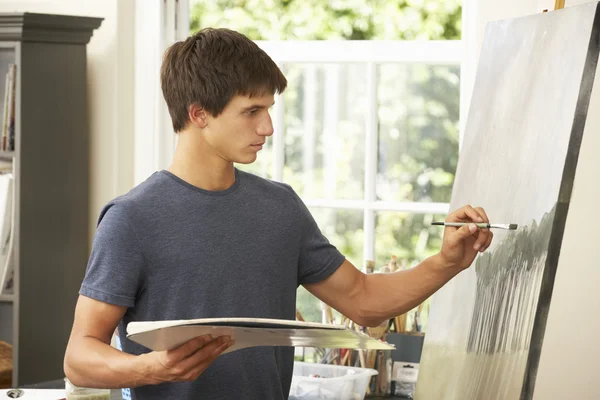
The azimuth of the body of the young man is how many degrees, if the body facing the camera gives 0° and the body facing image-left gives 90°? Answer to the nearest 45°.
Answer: approximately 315°

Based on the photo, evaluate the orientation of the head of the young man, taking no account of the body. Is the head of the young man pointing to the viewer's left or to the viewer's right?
to the viewer's right

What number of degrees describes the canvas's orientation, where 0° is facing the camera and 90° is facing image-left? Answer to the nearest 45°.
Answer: approximately 45°

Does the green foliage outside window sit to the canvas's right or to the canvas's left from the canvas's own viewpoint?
on its right

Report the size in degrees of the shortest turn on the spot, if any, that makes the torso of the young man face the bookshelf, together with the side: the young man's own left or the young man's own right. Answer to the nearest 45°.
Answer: approximately 180°

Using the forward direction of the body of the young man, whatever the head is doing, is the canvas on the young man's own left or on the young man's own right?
on the young man's own left

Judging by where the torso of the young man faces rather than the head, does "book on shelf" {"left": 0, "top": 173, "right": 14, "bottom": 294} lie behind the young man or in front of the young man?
behind

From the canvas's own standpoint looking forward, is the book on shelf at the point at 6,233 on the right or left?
on its right

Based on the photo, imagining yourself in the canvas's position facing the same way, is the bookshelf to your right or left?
on your right
